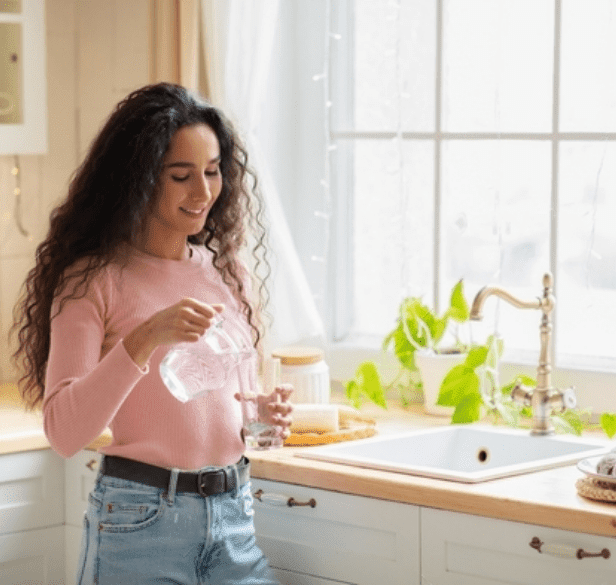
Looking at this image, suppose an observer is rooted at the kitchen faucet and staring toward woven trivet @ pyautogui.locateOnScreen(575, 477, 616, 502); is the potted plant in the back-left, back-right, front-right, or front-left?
back-right

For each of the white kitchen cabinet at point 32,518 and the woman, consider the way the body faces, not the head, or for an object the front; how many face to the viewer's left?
0

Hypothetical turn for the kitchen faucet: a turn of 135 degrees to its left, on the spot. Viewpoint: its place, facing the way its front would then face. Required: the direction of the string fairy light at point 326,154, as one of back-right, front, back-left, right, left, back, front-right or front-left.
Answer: back-left

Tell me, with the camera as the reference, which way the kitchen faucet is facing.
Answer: facing the viewer and to the left of the viewer

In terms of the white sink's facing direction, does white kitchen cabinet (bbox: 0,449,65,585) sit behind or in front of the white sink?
in front

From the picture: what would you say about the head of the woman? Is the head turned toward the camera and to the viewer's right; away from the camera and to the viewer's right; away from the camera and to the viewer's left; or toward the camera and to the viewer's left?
toward the camera and to the viewer's right

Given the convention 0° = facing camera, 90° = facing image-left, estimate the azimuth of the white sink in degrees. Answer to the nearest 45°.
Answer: approximately 45°

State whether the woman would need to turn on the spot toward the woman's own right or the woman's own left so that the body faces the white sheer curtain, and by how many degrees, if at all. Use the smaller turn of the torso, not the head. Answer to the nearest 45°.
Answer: approximately 135° to the woman's own left

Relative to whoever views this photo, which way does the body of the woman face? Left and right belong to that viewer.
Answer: facing the viewer and to the right of the viewer

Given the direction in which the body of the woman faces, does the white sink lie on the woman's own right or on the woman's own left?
on the woman's own left
